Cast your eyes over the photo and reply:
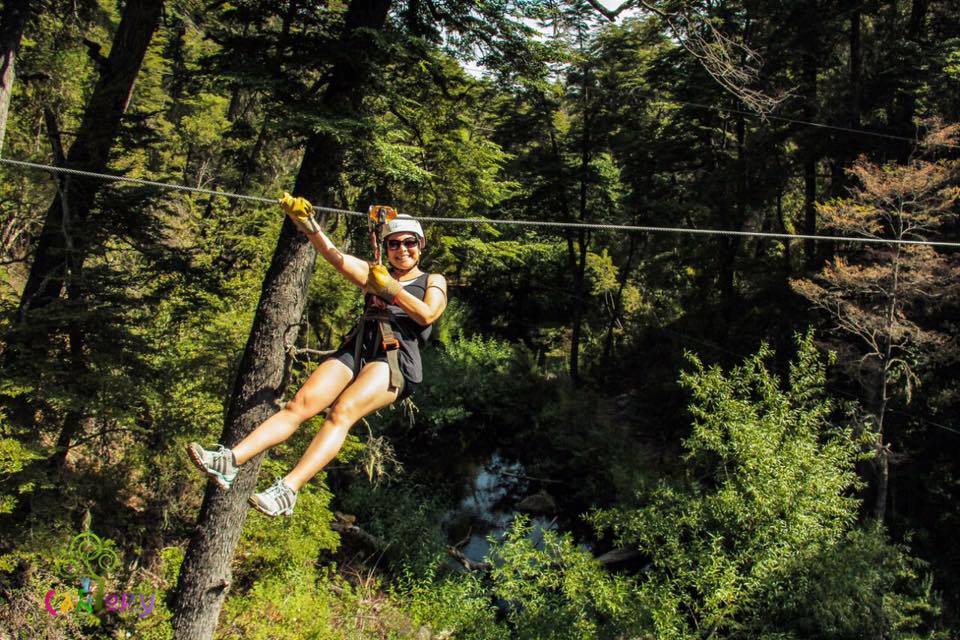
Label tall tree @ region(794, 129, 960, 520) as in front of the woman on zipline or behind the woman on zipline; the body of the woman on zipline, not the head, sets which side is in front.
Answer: behind

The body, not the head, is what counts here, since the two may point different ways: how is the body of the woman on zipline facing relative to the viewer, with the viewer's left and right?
facing the viewer and to the left of the viewer

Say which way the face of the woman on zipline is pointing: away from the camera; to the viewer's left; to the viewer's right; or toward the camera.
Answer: toward the camera
